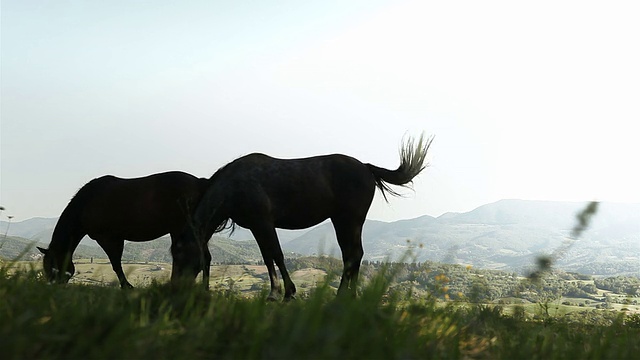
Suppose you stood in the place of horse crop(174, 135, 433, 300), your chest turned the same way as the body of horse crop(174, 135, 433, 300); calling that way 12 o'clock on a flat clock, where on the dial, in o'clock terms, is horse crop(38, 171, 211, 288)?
horse crop(38, 171, 211, 288) is roughly at 1 o'clock from horse crop(174, 135, 433, 300).

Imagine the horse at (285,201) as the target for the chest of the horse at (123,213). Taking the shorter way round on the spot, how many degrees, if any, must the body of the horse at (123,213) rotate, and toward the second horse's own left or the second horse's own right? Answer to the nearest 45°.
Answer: approximately 135° to the second horse's own left

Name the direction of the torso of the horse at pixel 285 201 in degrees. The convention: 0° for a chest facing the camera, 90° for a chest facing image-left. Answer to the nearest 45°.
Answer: approximately 90°

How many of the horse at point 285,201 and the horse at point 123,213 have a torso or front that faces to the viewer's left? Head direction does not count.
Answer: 2

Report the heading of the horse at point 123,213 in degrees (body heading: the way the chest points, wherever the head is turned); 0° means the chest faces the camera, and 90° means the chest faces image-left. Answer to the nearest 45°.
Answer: approximately 90°
